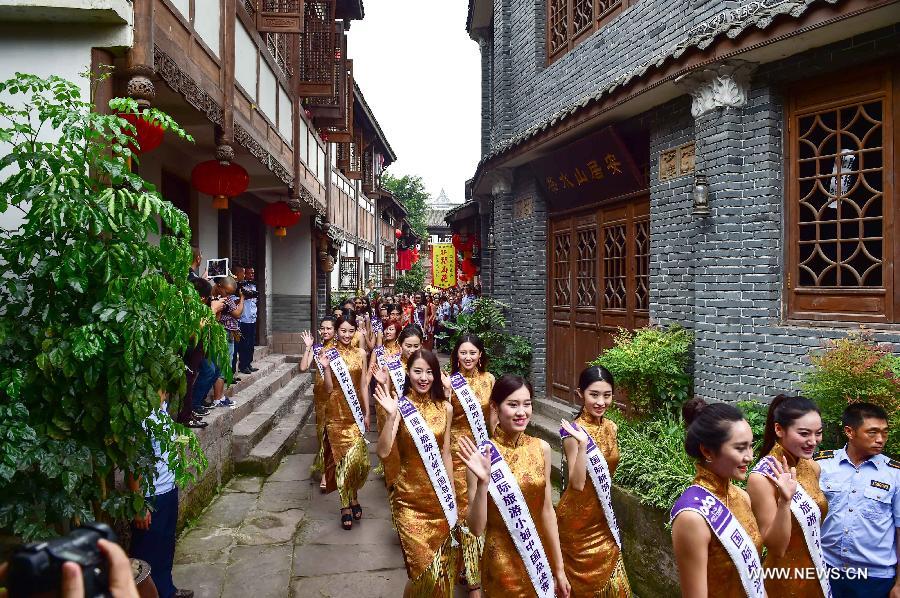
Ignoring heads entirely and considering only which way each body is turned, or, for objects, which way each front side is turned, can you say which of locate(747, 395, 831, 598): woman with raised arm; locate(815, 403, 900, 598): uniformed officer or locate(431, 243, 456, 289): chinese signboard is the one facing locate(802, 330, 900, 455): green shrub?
the chinese signboard

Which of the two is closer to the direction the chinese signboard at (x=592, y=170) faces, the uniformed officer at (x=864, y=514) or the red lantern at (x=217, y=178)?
the red lantern

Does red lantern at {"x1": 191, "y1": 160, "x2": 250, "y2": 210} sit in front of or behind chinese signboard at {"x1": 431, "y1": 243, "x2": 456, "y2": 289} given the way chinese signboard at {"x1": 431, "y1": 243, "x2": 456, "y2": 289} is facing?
in front

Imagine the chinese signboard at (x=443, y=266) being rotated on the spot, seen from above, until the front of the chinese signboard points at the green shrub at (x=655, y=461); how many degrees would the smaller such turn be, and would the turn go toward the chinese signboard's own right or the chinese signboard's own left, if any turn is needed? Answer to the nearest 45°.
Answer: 0° — it already faces it

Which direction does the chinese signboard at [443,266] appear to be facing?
toward the camera

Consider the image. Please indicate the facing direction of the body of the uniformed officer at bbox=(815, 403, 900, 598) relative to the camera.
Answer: toward the camera

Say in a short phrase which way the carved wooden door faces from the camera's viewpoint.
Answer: facing the viewer and to the left of the viewer

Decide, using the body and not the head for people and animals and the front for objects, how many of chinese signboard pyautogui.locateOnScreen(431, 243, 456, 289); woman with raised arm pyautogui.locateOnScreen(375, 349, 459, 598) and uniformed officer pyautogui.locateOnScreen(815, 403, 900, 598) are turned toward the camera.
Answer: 3

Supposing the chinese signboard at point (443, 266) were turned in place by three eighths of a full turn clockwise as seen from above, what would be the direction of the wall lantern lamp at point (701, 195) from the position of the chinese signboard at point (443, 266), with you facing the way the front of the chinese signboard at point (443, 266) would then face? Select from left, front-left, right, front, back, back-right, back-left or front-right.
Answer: back-left

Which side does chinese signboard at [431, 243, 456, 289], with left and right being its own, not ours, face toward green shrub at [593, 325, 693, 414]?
front

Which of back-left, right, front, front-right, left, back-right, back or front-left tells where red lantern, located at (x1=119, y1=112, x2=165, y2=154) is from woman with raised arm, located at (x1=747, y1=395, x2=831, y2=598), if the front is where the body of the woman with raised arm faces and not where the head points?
back-right

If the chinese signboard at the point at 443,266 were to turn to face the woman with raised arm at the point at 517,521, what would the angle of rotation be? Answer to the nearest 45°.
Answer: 0° — it already faces them

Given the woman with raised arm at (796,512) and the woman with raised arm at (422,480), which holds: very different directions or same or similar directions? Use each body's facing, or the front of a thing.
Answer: same or similar directions

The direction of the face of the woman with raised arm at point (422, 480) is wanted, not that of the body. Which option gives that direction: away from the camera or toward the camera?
toward the camera

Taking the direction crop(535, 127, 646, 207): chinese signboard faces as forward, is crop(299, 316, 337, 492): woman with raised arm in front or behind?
in front

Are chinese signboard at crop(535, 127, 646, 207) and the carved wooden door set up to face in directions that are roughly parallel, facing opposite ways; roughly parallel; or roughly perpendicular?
roughly parallel
